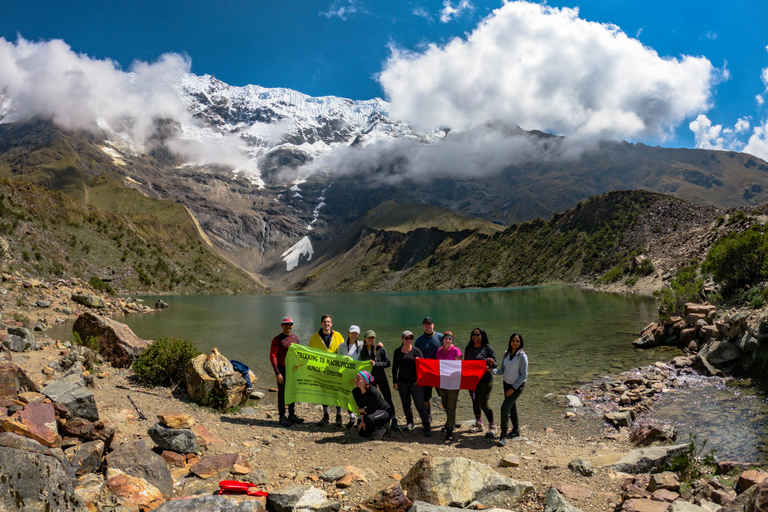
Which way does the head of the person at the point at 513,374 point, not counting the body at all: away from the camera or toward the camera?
toward the camera

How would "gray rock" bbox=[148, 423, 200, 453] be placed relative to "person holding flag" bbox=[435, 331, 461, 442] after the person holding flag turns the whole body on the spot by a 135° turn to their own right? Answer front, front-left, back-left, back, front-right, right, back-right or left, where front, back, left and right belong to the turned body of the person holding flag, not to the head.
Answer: left

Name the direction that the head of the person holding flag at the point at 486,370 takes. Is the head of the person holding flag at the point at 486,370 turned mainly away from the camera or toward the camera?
toward the camera

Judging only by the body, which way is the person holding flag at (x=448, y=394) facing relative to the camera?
toward the camera

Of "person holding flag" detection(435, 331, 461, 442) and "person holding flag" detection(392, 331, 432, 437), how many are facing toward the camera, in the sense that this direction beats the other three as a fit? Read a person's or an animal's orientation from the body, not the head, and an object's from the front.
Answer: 2

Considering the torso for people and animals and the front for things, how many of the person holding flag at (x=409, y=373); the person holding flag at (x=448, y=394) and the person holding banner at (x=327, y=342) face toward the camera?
3

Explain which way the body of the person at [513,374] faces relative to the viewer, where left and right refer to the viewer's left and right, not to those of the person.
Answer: facing the viewer and to the left of the viewer

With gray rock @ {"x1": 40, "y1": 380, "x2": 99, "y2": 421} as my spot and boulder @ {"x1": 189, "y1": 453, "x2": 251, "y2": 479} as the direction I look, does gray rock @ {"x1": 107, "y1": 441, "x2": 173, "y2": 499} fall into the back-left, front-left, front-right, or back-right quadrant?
front-right

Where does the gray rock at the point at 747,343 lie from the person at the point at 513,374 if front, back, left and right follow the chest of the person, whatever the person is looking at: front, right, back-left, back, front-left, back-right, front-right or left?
back

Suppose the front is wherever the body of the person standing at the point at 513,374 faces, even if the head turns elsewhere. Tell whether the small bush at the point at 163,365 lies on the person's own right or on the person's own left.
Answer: on the person's own right

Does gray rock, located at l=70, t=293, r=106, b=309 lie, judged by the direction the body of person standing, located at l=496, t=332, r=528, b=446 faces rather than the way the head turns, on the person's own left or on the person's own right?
on the person's own right

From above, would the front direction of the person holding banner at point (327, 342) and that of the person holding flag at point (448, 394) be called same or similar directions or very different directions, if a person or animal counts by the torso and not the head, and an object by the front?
same or similar directions

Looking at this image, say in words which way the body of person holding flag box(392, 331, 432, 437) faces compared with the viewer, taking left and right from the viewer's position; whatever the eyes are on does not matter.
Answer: facing the viewer

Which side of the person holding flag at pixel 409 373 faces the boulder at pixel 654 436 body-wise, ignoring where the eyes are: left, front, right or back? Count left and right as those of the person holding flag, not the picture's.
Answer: left

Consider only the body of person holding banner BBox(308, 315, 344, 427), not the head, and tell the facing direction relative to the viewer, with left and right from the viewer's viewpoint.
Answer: facing the viewer

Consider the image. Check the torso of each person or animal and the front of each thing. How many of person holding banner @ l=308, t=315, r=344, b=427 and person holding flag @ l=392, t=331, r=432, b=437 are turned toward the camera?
2
